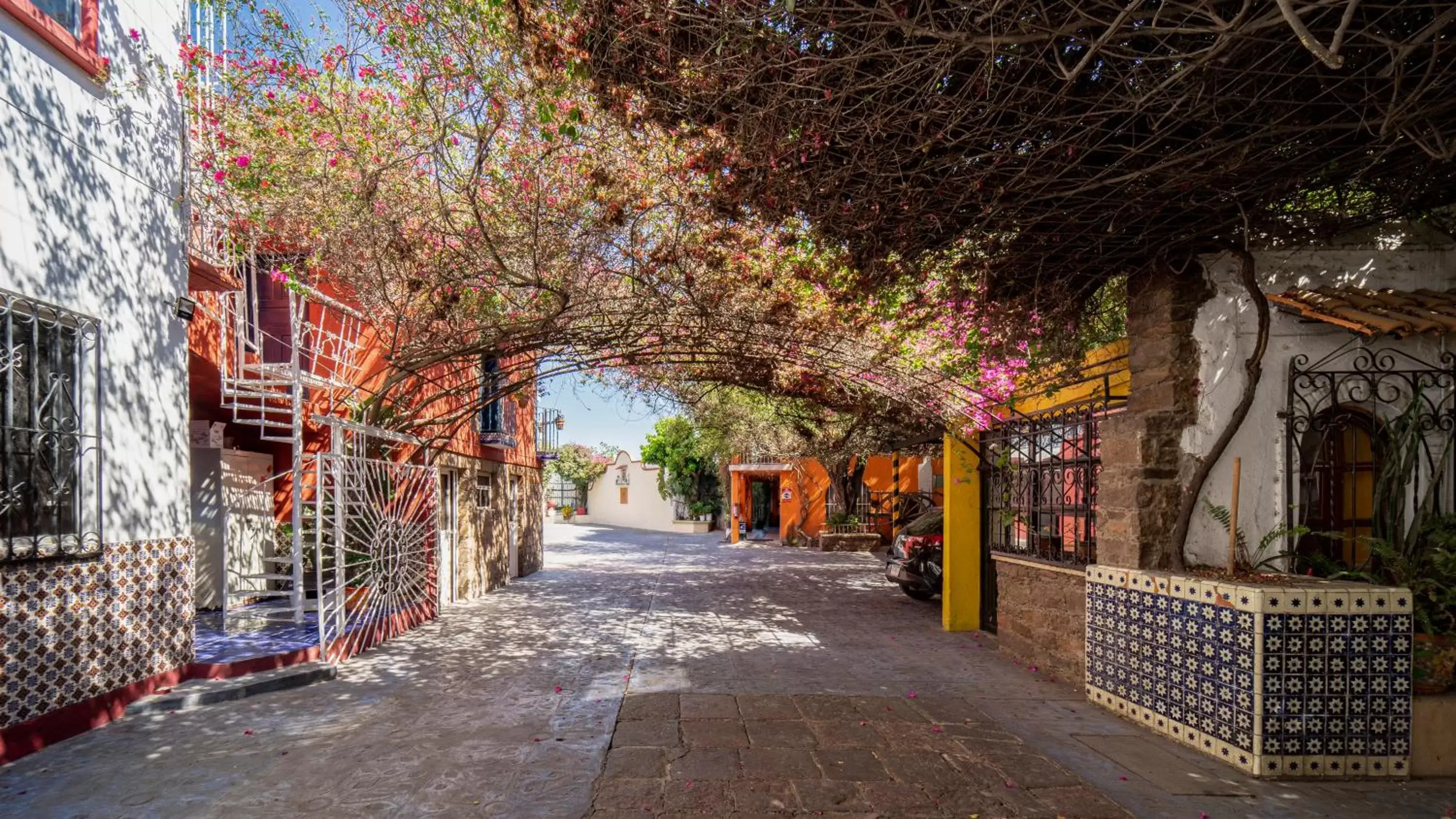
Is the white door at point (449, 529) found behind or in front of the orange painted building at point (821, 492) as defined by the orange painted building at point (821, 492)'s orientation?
in front

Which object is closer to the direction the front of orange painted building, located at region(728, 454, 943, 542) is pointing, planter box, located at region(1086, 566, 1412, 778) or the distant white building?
the planter box

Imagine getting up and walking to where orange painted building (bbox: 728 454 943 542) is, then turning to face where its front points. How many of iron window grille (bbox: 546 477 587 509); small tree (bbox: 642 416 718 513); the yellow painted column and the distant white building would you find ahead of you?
1

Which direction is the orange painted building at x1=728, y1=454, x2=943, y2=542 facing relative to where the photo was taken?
toward the camera

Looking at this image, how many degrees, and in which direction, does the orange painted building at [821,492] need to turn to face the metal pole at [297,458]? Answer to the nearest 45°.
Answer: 0° — it already faces it

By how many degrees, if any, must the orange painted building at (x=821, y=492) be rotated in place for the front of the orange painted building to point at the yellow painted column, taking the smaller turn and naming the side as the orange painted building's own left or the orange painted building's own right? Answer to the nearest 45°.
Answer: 0° — it already faces it

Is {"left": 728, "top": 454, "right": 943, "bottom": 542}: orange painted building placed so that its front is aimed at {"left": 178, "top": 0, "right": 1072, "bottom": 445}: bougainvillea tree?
yes

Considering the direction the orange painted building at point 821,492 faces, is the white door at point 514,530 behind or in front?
in front

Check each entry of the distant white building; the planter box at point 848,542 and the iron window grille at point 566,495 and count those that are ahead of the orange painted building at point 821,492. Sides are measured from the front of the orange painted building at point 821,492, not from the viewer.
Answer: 1

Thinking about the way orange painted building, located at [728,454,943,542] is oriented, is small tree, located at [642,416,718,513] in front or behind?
behind

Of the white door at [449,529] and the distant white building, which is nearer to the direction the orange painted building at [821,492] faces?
the white door
